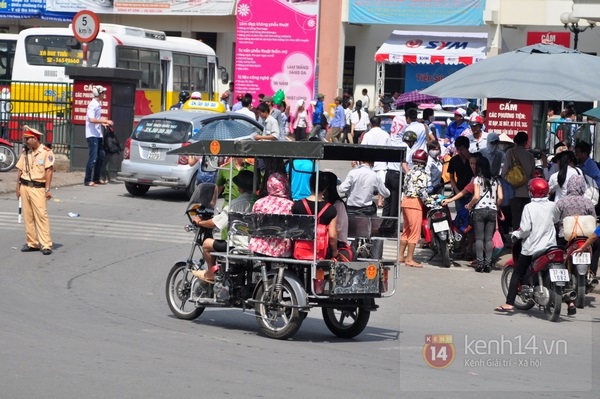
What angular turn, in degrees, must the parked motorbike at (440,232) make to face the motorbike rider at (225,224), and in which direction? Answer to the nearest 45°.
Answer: approximately 135° to its left

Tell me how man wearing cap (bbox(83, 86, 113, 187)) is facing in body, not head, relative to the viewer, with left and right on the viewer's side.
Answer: facing to the right of the viewer

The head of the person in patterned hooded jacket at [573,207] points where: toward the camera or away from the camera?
away from the camera

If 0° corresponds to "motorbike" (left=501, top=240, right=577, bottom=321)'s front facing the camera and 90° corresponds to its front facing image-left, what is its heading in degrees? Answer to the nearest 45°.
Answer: approximately 135°

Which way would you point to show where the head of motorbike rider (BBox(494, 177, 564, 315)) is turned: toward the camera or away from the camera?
away from the camera

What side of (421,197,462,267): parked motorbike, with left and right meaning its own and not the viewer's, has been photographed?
back

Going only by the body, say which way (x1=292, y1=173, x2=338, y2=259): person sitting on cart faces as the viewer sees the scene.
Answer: away from the camera

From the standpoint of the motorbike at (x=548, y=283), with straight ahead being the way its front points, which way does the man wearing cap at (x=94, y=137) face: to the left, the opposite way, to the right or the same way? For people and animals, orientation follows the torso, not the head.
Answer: to the right
